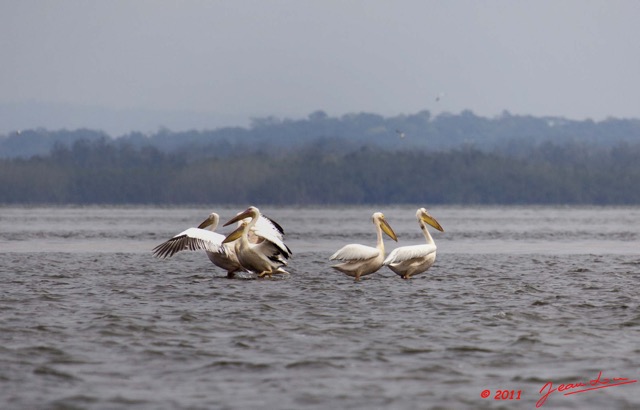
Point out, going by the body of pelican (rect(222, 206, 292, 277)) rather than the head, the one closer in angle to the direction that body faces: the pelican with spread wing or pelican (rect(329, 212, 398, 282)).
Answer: the pelican with spread wing

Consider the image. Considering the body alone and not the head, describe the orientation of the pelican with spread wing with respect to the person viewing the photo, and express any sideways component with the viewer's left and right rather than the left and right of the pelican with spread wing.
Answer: facing away from the viewer and to the left of the viewer

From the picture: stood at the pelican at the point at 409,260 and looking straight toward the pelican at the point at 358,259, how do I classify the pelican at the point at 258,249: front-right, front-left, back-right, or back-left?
front-right

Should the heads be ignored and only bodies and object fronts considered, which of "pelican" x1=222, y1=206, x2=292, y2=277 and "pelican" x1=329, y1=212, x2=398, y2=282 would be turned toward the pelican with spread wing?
"pelican" x1=222, y1=206, x2=292, y2=277

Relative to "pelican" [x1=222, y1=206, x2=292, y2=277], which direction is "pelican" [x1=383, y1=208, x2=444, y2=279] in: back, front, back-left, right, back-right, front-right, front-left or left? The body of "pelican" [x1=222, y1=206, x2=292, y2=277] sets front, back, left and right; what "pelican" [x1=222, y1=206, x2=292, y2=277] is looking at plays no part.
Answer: back

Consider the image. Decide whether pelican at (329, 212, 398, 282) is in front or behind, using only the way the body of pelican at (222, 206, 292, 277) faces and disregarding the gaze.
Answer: behind

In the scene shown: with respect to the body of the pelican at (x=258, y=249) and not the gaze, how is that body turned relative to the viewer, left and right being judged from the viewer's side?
facing to the left of the viewer

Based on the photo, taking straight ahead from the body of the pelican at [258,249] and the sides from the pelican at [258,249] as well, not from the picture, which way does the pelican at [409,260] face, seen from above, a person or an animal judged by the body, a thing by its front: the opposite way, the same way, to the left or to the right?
the opposite way

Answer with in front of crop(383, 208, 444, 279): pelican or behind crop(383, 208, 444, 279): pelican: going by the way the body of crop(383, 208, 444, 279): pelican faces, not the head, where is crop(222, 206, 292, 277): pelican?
behind

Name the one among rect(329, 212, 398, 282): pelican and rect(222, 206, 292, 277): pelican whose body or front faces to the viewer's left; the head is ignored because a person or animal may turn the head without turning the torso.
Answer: rect(222, 206, 292, 277): pelican

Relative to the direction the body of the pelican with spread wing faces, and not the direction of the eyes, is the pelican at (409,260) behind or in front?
behind

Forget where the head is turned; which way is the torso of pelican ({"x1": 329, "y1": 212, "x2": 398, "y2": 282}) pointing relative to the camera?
to the viewer's right

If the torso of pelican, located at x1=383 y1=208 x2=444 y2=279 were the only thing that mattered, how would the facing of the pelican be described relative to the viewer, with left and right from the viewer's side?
facing to the right of the viewer

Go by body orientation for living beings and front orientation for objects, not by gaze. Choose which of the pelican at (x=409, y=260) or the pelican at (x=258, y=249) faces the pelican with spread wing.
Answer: the pelican at (x=258, y=249)

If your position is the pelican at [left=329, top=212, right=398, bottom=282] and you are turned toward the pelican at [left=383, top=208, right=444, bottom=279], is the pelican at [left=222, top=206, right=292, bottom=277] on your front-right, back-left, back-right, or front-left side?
back-left

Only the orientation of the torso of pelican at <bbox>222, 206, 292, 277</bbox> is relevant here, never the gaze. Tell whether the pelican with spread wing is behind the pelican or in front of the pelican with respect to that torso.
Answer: in front

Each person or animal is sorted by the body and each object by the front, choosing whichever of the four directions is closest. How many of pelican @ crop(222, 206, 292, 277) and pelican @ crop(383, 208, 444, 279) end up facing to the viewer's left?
1
